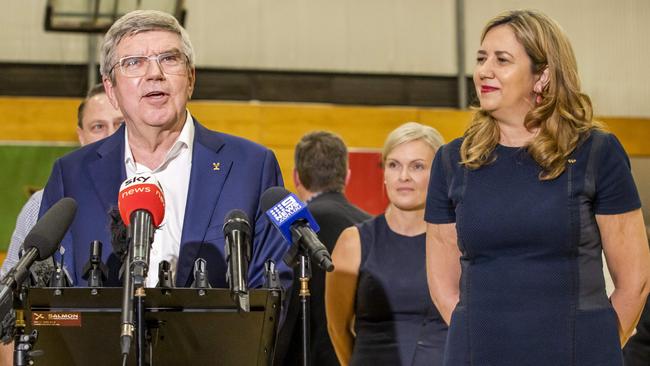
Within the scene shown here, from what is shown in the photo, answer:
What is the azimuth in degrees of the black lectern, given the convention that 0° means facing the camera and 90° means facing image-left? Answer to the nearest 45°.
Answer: approximately 0°

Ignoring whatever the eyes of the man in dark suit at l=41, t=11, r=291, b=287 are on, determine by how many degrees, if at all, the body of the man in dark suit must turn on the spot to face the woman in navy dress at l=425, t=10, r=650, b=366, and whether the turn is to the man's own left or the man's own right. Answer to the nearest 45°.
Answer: approximately 45° to the man's own left

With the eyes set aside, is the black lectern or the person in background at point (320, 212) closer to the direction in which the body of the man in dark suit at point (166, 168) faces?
the black lectern

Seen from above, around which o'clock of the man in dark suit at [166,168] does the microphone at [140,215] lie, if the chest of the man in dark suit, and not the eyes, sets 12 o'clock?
The microphone is roughly at 12 o'clock from the man in dark suit.

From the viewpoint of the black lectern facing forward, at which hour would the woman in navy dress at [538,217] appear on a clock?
The woman in navy dress is roughly at 9 o'clock from the black lectern.

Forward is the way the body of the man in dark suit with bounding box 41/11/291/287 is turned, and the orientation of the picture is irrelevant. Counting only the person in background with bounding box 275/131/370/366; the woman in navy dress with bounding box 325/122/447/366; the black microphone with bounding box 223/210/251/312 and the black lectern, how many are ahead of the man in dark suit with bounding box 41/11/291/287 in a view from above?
2
